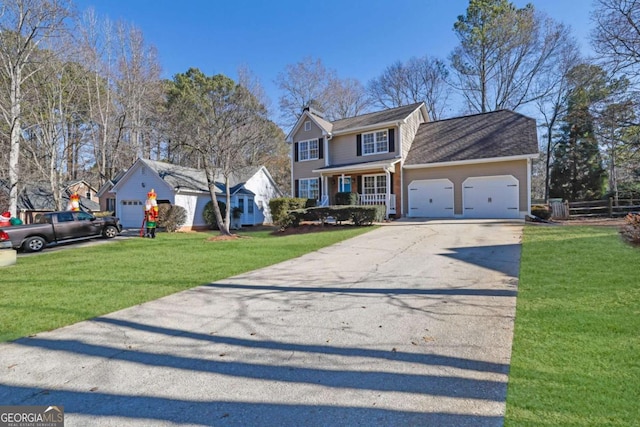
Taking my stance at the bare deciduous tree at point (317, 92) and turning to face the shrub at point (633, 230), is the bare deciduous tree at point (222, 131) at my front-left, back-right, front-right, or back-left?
front-right

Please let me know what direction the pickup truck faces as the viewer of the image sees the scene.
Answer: facing away from the viewer and to the right of the viewer

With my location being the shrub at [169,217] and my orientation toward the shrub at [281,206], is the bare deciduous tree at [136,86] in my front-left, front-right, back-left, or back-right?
back-left

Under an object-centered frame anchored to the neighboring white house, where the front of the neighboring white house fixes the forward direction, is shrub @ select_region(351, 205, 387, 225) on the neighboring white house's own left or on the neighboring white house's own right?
on the neighboring white house's own left

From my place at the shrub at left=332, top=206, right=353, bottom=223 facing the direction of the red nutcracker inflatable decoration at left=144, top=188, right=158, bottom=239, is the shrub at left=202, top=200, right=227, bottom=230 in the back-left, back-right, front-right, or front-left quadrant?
front-right

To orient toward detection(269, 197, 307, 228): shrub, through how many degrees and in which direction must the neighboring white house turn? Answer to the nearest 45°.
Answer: approximately 90° to its left

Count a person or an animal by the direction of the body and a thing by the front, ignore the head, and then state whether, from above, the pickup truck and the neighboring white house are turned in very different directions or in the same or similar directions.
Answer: very different directions

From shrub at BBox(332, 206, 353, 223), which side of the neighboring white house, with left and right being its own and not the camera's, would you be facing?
left

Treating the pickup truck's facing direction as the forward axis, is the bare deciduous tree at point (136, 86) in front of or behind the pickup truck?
in front

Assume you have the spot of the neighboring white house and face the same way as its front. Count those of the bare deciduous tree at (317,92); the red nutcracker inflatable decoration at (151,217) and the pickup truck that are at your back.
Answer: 1

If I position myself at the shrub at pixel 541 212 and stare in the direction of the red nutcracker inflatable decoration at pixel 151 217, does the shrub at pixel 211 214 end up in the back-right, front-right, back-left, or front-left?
front-right

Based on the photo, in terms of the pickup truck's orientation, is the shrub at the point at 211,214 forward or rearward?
forward

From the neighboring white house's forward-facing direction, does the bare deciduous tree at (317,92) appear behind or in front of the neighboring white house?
behind

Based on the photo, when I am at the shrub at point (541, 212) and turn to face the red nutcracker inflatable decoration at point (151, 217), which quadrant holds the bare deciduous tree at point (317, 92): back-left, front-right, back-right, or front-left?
front-right

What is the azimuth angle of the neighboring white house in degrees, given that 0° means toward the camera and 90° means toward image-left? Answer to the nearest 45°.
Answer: approximately 45°

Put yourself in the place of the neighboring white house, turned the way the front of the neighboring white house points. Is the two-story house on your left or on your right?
on your left

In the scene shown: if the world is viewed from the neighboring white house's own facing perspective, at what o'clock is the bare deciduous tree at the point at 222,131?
The bare deciduous tree is roughly at 10 o'clock from the neighboring white house.
